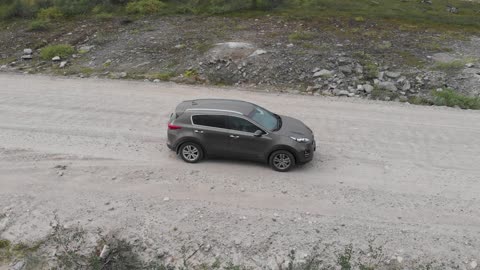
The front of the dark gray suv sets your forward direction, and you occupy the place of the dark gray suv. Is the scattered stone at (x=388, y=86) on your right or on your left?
on your left

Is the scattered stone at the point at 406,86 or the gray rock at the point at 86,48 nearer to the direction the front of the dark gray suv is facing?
the scattered stone

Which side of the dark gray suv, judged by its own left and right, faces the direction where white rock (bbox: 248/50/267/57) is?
left

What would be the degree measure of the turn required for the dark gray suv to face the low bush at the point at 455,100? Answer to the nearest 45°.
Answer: approximately 45° to its left

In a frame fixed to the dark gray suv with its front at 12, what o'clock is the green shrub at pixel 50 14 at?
The green shrub is roughly at 8 o'clock from the dark gray suv.

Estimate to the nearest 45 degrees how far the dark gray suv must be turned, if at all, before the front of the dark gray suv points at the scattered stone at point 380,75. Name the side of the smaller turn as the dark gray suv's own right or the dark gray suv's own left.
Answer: approximately 45° to the dark gray suv's own left

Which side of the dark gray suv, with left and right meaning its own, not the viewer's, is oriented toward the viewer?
right

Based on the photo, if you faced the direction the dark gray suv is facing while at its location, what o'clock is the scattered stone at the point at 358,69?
The scattered stone is roughly at 10 o'clock from the dark gray suv.

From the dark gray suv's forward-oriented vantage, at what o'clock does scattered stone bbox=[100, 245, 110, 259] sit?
The scattered stone is roughly at 4 o'clock from the dark gray suv.

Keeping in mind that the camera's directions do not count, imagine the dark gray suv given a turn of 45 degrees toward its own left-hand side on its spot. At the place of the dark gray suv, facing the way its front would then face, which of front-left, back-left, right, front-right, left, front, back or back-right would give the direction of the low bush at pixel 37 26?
left

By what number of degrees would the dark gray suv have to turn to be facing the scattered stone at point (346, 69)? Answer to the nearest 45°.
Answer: approximately 45° to its left

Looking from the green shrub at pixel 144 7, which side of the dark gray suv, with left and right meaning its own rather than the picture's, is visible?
left

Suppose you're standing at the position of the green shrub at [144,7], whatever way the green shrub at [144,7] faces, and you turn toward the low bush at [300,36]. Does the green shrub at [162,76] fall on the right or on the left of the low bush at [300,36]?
right
